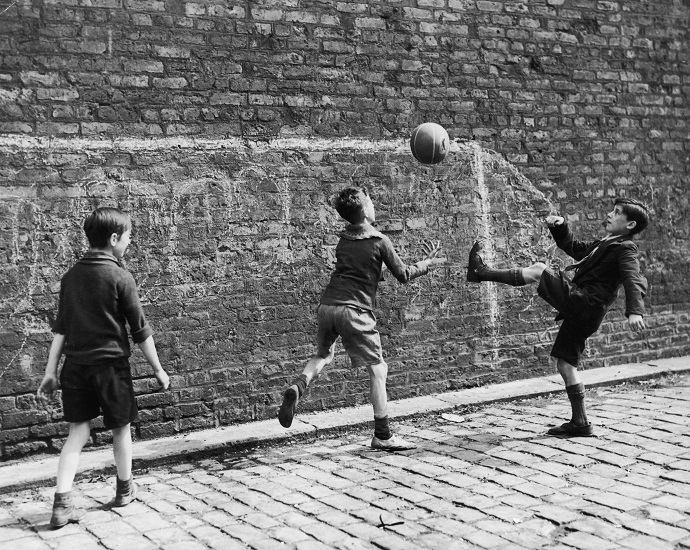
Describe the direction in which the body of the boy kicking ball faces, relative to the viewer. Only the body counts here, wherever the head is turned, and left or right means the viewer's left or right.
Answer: facing to the left of the viewer

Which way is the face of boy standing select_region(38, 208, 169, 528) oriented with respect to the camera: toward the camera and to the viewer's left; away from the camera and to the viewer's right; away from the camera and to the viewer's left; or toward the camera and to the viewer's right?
away from the camera and to the viewer's right

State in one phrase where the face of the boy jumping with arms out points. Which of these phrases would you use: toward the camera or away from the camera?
away from the camera

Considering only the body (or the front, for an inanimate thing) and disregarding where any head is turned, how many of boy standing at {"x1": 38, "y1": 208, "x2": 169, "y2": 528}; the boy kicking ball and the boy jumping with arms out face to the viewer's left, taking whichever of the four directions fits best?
1

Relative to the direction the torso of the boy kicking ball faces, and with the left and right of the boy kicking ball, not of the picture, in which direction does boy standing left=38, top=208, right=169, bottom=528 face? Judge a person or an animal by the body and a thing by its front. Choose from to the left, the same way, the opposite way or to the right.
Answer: to the right

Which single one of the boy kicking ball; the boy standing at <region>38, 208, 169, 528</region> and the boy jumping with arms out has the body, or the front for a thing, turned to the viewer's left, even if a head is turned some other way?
the boy kicking ball

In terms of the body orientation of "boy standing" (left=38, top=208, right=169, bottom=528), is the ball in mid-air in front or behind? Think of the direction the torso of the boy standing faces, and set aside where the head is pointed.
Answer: in front

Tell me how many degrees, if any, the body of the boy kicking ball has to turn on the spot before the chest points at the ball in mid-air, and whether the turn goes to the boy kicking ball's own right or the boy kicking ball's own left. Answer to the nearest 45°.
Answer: approximately 45° to the boy kicking ball's own right

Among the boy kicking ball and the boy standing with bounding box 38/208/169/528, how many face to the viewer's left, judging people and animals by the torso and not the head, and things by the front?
1

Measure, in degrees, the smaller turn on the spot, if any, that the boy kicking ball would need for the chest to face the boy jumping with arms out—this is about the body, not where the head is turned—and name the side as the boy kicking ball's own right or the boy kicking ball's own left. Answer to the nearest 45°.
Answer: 0° — they already face them

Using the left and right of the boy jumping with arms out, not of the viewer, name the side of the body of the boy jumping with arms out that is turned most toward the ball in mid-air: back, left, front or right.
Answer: front

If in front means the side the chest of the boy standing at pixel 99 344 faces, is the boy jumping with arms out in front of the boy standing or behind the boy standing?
in front

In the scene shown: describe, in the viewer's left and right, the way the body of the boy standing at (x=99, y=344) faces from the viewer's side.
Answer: facing away from the viewer and to the right of the viewer

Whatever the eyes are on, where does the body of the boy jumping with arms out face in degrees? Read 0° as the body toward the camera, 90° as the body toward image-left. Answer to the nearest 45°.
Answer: approximately 225°

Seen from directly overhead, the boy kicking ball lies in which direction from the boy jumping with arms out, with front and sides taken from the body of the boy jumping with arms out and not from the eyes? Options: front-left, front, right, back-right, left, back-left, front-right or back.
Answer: front-right
